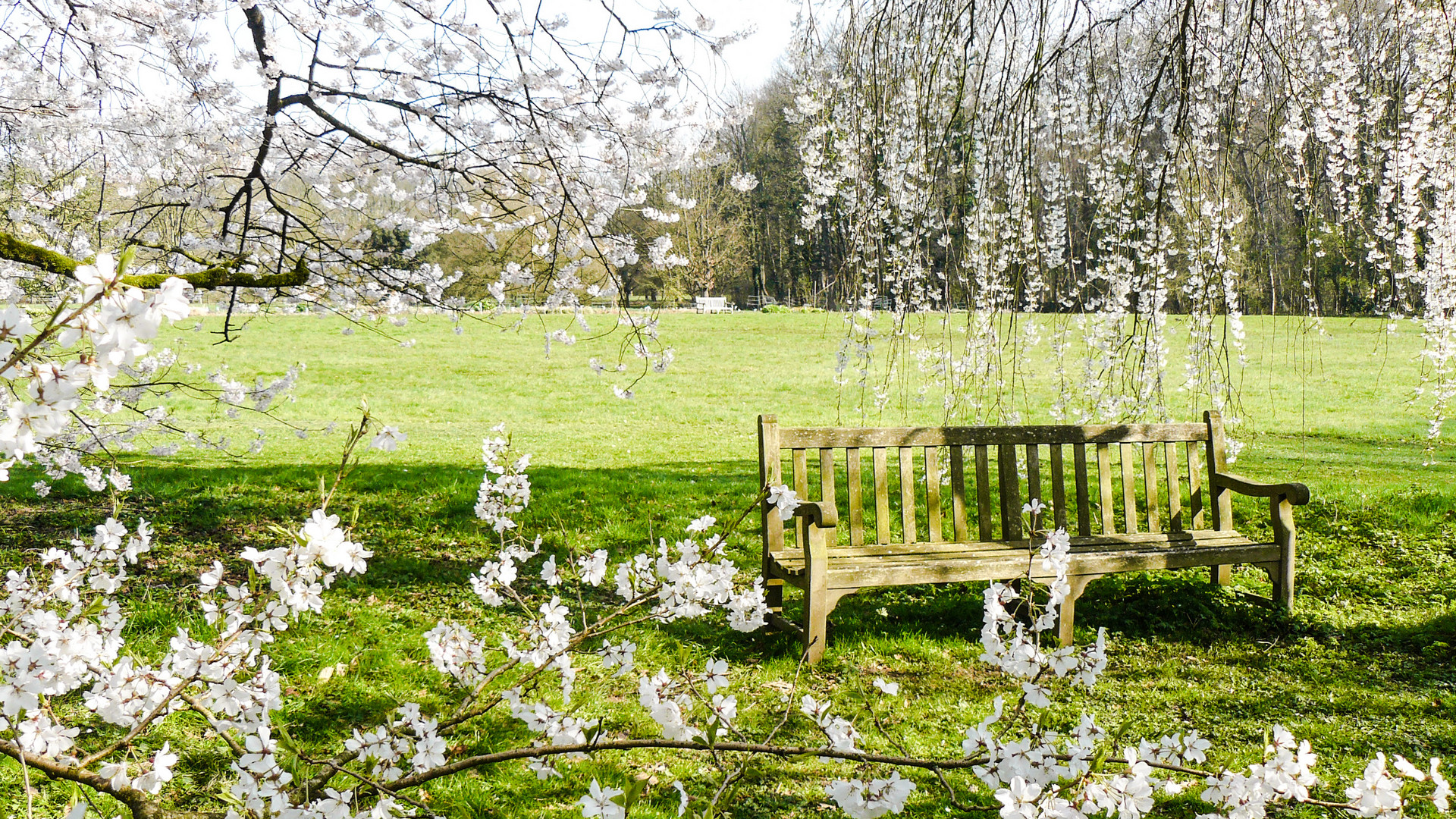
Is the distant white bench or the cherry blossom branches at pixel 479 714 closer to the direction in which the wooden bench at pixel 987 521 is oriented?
the cherry blossom branches

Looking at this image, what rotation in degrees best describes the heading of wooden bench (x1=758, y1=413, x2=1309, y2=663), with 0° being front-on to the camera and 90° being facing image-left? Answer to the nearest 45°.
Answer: approximately 315°

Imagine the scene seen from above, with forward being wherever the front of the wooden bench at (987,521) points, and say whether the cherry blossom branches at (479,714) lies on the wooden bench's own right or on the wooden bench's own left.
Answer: on the wooden bench's own right

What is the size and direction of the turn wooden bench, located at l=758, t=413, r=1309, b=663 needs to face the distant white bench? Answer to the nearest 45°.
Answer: approximately 135° to its left
